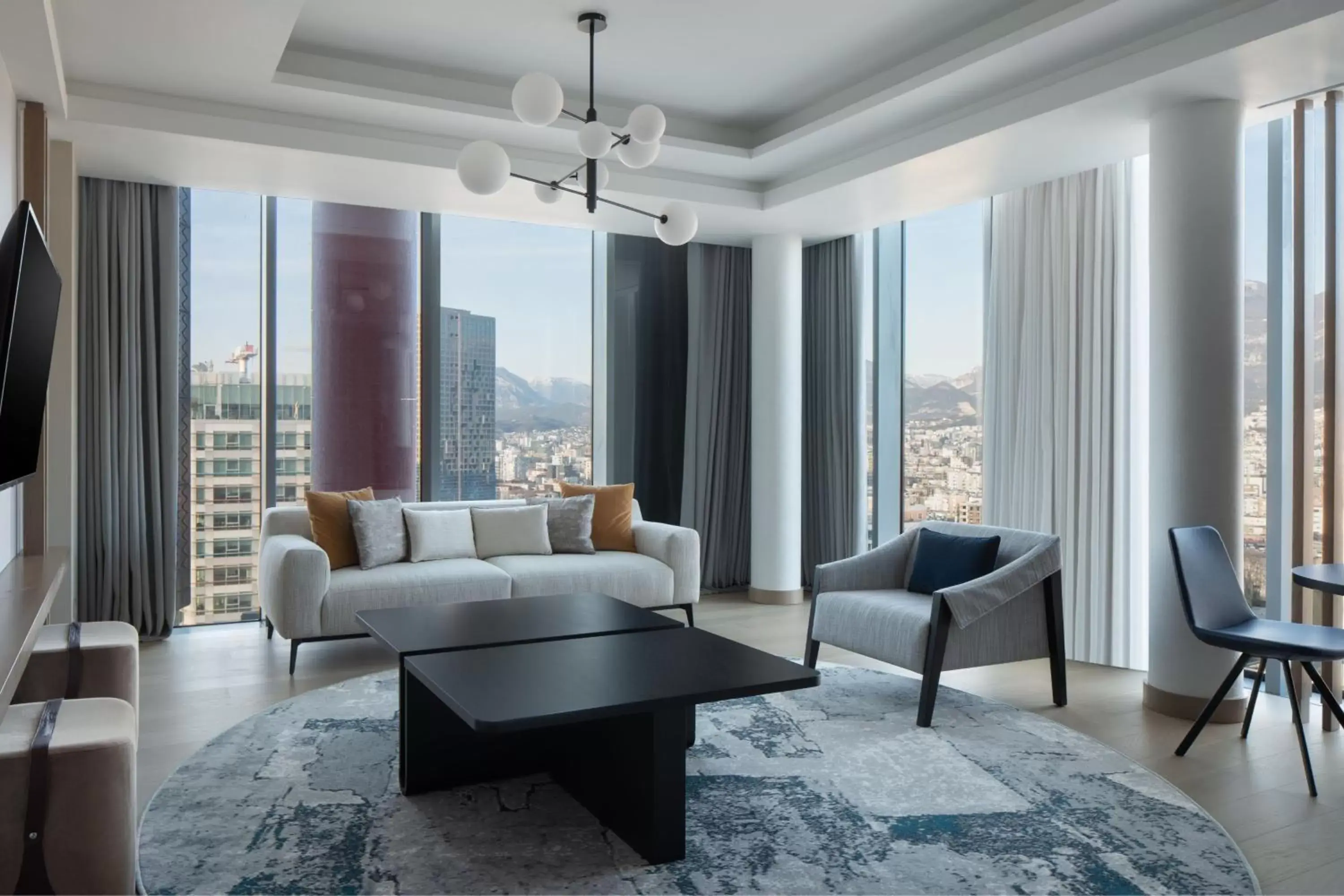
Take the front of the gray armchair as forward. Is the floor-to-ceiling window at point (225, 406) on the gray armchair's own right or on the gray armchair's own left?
on the gray armchair's own right

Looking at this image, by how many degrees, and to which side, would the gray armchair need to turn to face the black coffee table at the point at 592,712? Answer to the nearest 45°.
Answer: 0° — it already faces it

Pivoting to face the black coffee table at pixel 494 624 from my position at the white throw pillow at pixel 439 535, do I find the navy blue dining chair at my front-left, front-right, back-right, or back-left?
front-left

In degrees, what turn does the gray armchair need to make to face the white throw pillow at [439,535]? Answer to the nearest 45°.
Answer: approximately 45° to its right

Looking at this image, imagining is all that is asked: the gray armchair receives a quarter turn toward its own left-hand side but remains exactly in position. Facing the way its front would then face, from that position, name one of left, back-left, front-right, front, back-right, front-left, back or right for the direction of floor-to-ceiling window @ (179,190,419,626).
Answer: back-right

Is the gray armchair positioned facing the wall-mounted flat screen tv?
yes

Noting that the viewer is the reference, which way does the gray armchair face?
facing the viewer and to the left of the viewer

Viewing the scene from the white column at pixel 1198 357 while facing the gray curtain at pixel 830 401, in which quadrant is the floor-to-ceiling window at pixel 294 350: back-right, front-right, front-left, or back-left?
front-left

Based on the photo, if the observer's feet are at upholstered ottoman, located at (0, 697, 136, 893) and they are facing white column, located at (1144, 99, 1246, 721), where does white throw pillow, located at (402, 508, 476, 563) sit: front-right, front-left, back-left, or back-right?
front-left

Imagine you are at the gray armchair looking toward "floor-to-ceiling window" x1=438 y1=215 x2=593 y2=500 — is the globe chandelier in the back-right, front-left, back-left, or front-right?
front-left

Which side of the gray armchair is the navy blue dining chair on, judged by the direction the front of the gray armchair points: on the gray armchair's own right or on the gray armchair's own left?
on the gray armchair's own left

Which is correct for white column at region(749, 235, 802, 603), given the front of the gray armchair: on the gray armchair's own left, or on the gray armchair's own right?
on the gray armchair's own right

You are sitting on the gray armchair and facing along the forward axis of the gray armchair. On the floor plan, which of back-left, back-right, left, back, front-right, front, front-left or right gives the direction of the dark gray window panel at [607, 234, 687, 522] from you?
right

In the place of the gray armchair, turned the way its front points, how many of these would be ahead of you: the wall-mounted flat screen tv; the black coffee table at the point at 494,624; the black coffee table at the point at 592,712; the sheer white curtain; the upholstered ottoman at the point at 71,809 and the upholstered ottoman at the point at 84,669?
5

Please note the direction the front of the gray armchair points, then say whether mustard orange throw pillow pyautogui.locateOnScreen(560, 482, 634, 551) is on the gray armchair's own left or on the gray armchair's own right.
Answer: on the gray armchair's own right

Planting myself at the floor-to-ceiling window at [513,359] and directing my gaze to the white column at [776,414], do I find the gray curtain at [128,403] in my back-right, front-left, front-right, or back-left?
back-right

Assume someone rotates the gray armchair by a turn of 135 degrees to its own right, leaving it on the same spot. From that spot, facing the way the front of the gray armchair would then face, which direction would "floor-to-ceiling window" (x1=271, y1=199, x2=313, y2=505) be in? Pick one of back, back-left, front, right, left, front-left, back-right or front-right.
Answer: left

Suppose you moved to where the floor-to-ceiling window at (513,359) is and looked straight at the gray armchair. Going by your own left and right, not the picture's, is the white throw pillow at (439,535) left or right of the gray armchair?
right
